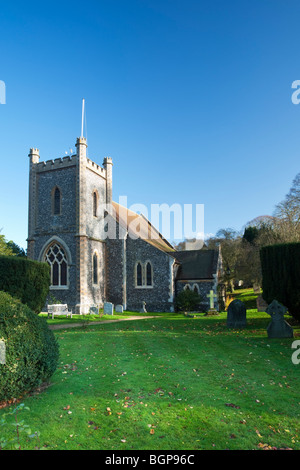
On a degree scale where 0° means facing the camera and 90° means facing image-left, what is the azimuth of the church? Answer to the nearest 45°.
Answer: approximately 45°

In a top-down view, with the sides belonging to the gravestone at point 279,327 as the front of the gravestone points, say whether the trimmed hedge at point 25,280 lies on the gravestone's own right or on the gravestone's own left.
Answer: on the gravestone's own right

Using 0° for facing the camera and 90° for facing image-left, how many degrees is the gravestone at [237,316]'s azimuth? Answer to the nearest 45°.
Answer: approximately 0°

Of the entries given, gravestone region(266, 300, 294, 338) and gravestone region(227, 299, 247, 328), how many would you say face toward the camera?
2

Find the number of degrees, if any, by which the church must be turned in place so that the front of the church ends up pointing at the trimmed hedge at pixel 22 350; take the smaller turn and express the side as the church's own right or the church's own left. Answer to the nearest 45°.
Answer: approximately 45° to the church's own left

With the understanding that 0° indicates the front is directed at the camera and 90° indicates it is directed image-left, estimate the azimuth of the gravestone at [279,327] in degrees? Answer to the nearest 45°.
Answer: approximately 0°
